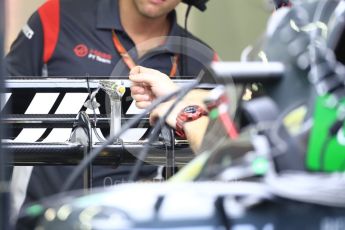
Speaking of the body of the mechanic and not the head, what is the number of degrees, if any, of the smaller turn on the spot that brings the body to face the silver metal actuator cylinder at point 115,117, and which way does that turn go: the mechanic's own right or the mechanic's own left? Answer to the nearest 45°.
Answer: approximately 45° to the mechanic's own right

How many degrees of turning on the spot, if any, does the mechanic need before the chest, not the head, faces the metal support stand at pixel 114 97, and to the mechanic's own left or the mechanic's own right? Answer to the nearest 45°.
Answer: approximately 45° to the mechanic's own right

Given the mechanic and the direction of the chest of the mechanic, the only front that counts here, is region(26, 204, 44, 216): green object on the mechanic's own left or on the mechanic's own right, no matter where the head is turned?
on the mechanic's own right

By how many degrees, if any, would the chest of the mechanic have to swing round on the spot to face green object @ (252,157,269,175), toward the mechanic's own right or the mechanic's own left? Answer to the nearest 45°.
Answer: approximately 45° to the mechanic's own left

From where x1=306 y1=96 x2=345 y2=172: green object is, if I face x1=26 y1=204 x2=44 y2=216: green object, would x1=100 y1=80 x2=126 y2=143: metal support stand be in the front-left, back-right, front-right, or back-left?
front-right
